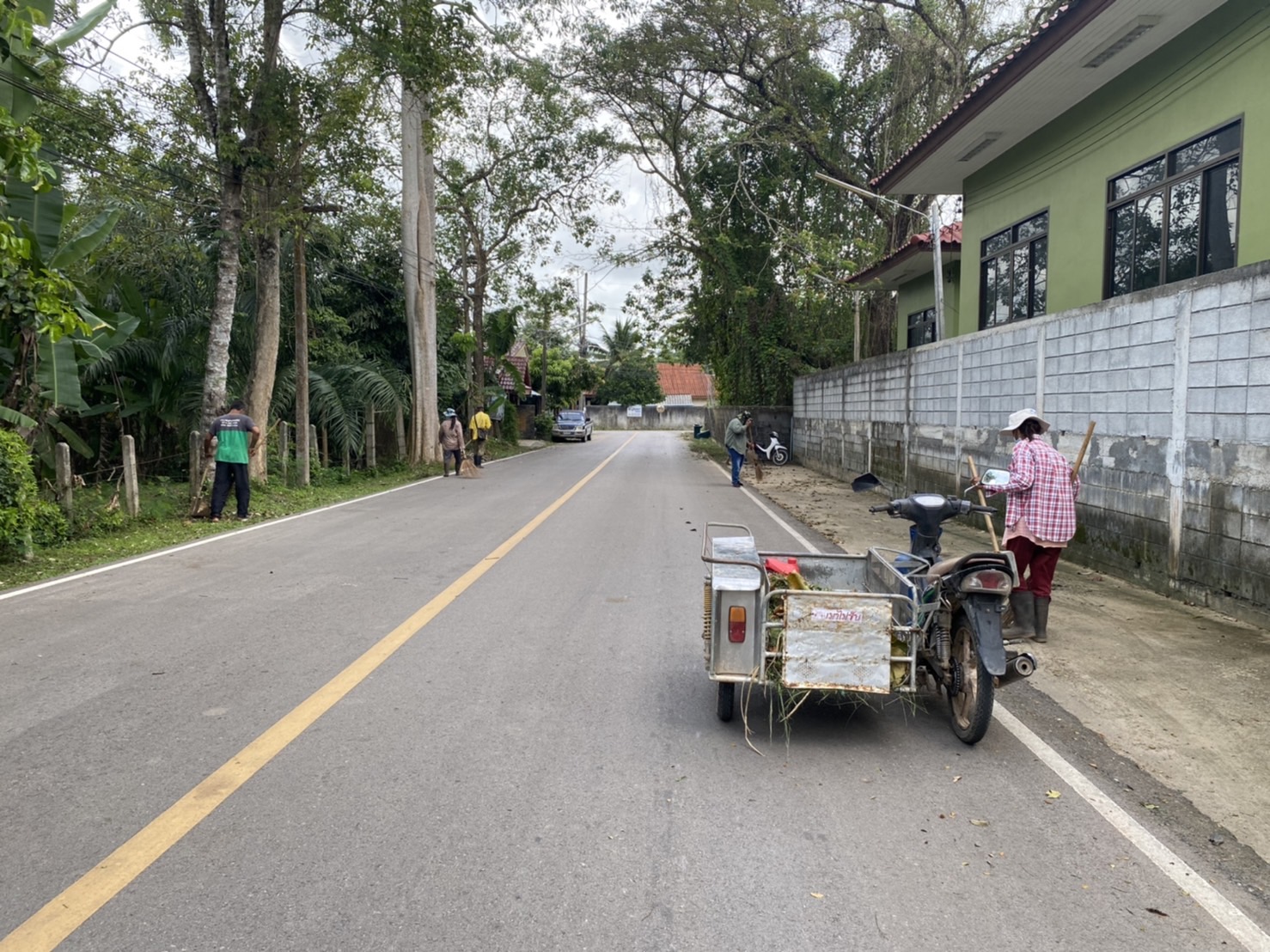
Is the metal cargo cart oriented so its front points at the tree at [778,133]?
yes

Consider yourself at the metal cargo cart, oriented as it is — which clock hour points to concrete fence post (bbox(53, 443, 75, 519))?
The concrete fence post is roughly at 10 o'clock from the metal cargo cart.

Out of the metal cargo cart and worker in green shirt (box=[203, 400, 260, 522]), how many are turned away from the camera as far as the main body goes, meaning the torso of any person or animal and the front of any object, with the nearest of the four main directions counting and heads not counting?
2

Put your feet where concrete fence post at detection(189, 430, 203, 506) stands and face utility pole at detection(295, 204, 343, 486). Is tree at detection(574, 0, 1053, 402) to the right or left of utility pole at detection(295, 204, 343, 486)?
right

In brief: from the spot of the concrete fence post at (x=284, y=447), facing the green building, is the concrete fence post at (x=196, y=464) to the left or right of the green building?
right

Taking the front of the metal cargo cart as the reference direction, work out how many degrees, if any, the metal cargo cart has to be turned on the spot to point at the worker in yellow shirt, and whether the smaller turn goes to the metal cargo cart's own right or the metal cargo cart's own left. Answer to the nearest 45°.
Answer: approximately 45° to the metal cargo cart's own left

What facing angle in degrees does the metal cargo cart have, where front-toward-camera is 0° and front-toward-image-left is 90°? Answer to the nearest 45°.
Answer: approximately 180°

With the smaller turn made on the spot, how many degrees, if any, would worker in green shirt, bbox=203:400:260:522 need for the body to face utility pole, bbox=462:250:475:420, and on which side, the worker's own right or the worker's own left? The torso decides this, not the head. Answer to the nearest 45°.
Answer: approximately 45° to the worker's own right

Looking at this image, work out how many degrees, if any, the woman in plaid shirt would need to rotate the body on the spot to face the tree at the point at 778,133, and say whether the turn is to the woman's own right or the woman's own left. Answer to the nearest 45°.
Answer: approximately 45° to the woman's own right

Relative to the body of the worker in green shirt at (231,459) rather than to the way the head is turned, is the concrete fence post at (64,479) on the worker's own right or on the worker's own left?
on the worker's own left

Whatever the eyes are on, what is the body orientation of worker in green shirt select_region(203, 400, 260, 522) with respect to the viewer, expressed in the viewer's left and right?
facing away from the viewer

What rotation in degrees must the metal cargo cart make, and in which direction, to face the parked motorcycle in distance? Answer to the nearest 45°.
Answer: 0° — it already faces it

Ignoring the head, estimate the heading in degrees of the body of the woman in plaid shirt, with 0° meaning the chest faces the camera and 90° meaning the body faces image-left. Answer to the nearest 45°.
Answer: approximately 135°
